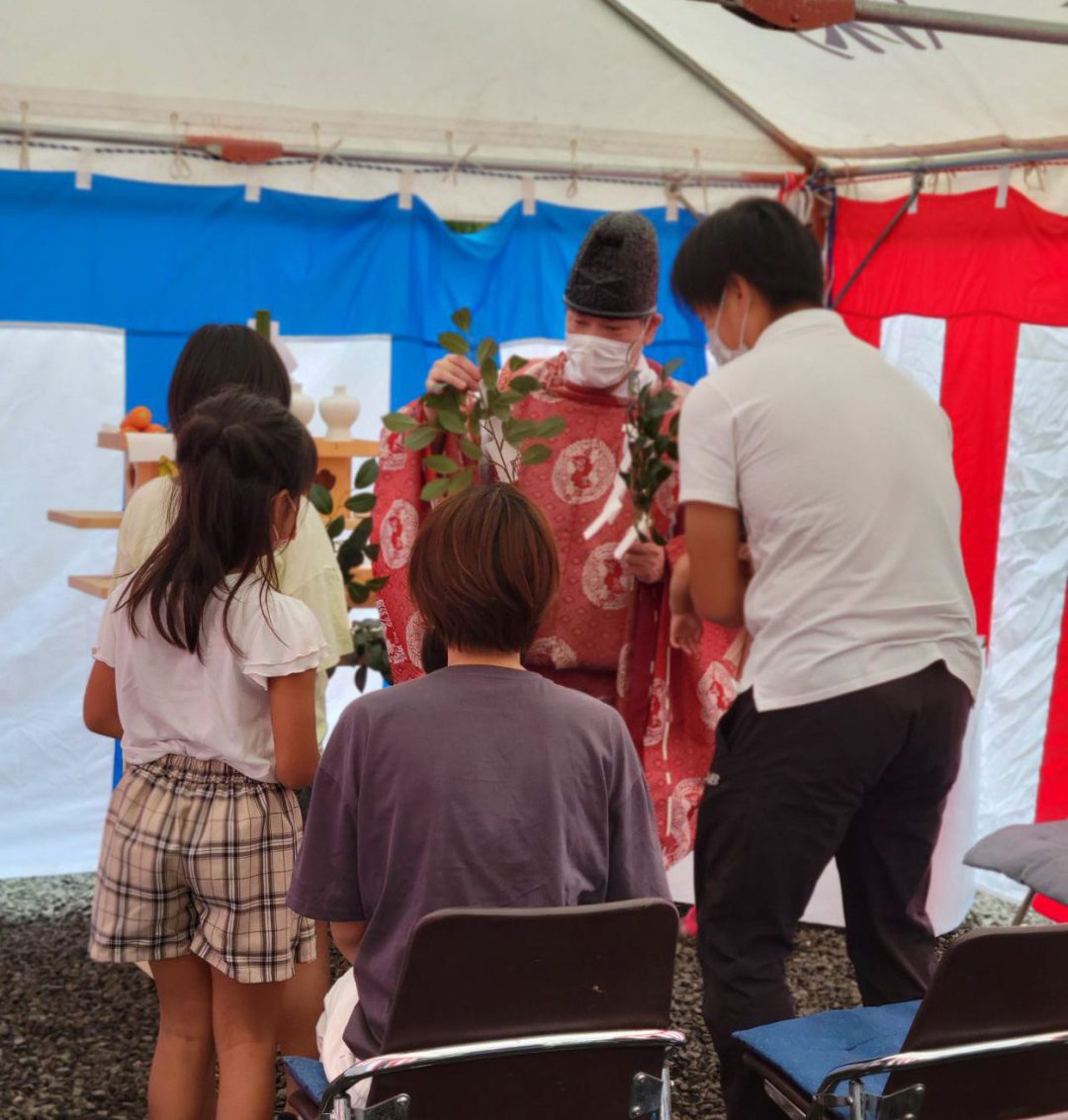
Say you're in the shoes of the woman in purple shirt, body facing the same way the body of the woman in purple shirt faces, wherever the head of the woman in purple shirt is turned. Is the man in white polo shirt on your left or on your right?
on your right

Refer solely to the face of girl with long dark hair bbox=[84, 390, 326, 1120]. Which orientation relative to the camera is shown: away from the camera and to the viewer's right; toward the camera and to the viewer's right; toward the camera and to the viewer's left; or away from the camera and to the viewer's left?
away from the camera and to the viewer's right

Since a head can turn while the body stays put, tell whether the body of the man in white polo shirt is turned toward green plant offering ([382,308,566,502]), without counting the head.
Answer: yes

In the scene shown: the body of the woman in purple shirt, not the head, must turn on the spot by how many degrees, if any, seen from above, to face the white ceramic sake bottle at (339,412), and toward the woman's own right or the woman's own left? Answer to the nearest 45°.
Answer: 0° — they already face it

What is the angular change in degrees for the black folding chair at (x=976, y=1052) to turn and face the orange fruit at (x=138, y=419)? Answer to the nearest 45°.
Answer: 0° — it already faces it

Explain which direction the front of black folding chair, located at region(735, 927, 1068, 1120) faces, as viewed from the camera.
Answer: facing away from the viewer and to the left of the viewer

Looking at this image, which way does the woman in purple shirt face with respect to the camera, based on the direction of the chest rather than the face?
away from the camera

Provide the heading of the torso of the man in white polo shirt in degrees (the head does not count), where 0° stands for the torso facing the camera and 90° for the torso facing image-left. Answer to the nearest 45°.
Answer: approximately 135°
